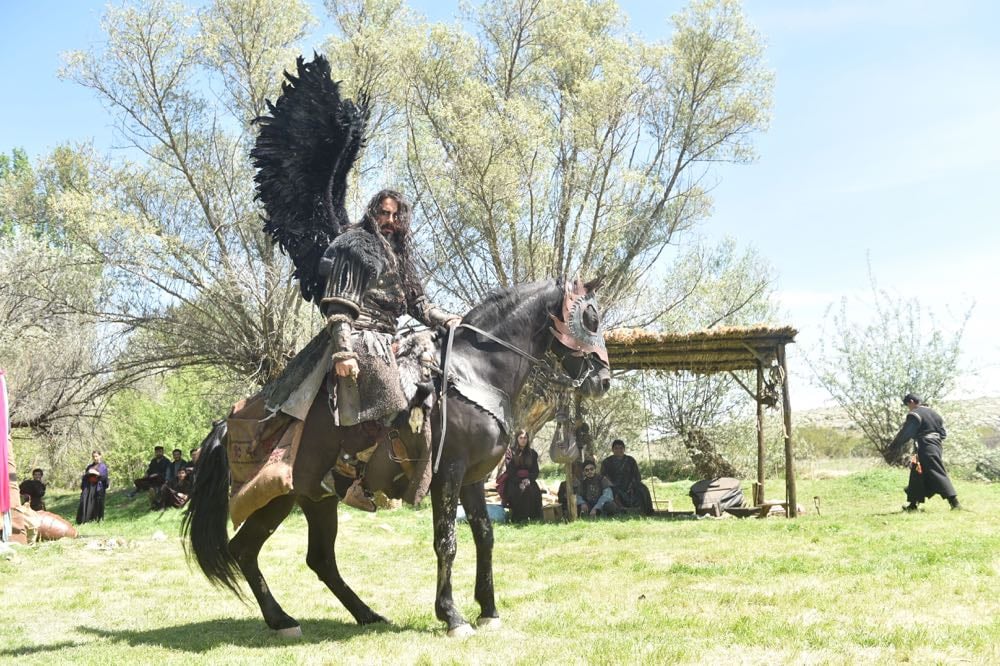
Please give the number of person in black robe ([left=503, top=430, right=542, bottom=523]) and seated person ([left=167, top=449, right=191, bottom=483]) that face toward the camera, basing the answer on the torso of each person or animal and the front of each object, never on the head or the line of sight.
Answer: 2

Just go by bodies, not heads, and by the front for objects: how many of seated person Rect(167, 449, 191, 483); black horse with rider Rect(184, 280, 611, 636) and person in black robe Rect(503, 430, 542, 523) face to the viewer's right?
1

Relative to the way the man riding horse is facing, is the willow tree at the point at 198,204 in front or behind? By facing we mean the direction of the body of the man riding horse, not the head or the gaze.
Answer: behind

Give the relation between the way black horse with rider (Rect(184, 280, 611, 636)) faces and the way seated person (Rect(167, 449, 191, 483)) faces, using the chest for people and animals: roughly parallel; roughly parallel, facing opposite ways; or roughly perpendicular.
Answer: roughly perpendicular

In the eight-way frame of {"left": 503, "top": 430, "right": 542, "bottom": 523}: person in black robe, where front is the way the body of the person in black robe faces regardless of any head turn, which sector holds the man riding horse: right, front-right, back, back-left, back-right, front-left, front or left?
front

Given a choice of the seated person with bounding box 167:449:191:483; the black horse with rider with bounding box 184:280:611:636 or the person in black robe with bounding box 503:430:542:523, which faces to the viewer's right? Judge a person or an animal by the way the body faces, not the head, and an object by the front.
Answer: the black horse with rider

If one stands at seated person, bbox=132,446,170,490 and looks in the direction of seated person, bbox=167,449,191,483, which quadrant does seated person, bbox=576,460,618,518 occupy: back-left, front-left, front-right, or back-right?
front-right

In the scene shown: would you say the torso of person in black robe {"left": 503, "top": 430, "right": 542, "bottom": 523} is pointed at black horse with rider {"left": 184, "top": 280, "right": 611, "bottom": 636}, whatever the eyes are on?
yes

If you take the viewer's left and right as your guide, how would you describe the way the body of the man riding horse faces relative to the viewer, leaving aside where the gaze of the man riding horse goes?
facing the viewer and to the right of the viewer

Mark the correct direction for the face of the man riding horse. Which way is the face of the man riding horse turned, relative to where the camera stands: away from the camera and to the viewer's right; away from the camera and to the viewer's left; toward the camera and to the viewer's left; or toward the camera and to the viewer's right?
toward the camera and to the viewer's right

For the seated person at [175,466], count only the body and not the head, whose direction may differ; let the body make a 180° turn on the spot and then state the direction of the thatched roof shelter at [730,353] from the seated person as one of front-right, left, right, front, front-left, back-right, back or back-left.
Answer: back-right

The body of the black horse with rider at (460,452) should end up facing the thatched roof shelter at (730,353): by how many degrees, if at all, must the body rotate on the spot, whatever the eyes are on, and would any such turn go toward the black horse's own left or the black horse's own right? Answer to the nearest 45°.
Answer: approximately 45° to the black horse's own left

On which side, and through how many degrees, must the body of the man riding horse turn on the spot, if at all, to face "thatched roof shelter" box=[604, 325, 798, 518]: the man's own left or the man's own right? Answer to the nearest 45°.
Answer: approximately 90° to the man's own left

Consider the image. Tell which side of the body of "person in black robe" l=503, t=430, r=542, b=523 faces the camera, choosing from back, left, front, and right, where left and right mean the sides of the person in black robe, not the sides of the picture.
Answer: front

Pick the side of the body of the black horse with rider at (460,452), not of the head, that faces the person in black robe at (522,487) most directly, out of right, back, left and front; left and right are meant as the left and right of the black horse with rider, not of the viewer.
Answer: left

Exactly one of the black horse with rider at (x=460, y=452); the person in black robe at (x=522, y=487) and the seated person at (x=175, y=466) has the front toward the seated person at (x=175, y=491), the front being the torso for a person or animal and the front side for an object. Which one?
the seated person at (x=175, y=466)

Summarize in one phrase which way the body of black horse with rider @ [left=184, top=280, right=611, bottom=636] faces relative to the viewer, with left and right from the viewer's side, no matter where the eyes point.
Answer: facing to the right of the viewer

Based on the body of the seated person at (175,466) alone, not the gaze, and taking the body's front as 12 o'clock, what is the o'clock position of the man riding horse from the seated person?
The man riding horse is roughly at 12 o'clock from the seated person.
